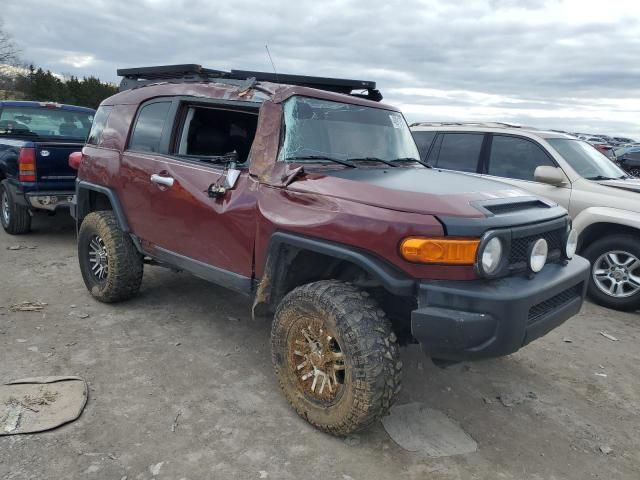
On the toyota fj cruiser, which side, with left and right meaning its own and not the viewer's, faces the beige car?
left

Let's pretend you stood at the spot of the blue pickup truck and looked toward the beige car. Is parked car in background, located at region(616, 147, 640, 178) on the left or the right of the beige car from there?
left

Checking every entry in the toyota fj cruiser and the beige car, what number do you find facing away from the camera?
0

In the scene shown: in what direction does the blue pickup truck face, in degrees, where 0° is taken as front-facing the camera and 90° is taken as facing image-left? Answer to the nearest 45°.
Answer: approximately 135°

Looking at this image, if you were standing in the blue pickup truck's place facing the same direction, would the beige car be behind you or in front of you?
behind

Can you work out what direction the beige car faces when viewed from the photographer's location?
facing the viewer and to the right of the viewer

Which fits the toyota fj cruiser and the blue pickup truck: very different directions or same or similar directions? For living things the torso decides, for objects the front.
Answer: very different directions

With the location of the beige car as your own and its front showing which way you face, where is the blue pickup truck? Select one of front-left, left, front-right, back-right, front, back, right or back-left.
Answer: back-right

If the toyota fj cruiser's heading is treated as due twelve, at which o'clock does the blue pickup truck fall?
The blue pickup truck is roughly at 6 o'clock from the toyota fj cruiser.

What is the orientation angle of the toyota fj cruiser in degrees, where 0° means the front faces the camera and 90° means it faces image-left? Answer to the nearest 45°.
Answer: approximately 315°

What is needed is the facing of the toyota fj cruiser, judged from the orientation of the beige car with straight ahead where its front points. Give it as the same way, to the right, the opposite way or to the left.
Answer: the same way

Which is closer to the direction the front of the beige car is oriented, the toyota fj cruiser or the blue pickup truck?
the toyota fj cruiser

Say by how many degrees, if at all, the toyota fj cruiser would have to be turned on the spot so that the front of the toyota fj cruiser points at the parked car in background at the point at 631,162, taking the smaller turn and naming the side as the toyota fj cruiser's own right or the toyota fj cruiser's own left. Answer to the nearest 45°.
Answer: approximately 90° to the toyota fj cruiser's own left

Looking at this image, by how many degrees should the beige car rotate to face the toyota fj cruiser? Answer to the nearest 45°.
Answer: approximately 90° to its right
